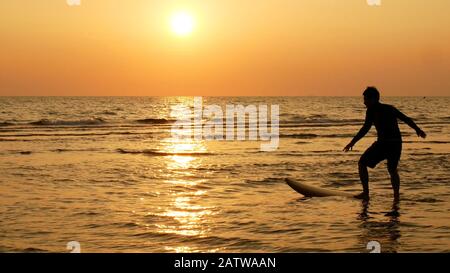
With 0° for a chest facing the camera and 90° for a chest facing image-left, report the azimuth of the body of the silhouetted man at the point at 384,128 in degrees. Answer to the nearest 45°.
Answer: approximately 45°

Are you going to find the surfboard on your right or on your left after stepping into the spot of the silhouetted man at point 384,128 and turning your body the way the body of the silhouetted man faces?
on your right

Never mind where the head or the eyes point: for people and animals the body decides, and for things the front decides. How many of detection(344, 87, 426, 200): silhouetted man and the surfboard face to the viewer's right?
0

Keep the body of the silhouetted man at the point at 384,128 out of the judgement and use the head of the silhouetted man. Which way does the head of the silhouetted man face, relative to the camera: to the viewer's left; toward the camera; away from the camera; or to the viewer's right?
to the viewer's left

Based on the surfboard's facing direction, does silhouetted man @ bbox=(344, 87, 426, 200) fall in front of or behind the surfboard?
behind

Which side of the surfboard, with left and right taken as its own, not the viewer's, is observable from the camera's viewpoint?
left
